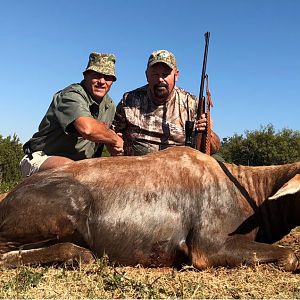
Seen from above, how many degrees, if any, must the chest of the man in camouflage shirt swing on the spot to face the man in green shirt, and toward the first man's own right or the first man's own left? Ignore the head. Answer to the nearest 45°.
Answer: approximately 45° to the first man's own right

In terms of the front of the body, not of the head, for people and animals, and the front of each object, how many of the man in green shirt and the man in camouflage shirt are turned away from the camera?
0

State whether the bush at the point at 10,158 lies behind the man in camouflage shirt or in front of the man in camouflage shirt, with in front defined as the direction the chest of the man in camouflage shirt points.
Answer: behind

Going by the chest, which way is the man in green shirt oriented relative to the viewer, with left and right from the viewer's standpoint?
facing the viewer and to the right of the viewer

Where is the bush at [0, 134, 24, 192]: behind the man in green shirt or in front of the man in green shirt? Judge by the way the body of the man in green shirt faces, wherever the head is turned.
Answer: behind

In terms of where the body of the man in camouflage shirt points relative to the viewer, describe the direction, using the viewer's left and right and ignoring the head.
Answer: facing the viewer

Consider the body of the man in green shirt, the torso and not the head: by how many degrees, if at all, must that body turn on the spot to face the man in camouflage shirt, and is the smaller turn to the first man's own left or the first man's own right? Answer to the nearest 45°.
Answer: approximately 90° to the first man's own left

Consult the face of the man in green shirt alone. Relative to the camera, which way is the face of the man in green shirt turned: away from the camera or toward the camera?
toward the camera

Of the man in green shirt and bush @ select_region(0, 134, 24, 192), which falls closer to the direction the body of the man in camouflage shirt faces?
the man in green shirt
